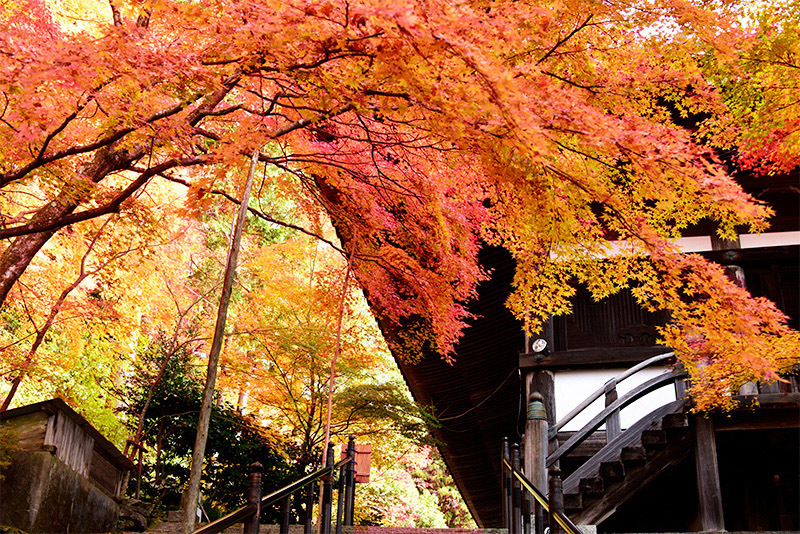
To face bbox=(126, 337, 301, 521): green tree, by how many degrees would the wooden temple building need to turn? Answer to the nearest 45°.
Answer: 0° — it already faces it

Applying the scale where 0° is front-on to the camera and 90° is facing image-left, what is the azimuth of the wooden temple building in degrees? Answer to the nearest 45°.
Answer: approximately 90°
